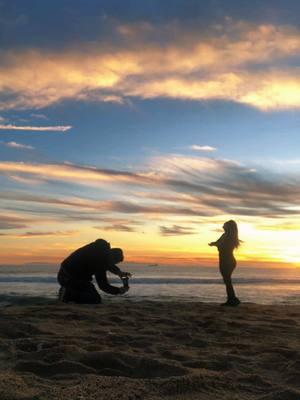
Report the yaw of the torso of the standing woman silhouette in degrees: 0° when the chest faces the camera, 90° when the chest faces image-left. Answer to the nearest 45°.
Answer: approximately 90°

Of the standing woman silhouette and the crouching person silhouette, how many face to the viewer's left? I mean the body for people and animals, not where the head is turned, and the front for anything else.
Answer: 1

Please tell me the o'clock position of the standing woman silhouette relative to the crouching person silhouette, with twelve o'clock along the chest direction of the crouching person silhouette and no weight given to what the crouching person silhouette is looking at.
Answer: The standing woman silhouette is roughly at 11 o'clock from the crouching person silhouette.

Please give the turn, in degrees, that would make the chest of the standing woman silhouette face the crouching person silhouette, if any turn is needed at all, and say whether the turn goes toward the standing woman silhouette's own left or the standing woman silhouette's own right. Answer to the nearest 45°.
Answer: approximately 45° to the standing woman silhouette's own left

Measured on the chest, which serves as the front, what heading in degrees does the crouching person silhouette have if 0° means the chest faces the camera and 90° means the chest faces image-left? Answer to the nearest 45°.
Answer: approximately 270°

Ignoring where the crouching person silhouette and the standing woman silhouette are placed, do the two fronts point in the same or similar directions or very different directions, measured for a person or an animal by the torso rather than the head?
very different directions
